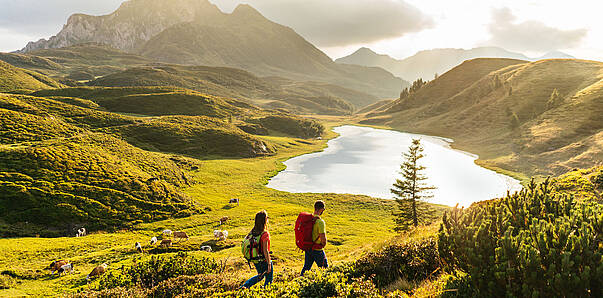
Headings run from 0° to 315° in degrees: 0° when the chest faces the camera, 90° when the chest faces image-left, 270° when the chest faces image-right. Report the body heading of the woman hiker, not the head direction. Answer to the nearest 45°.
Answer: approximately 225°

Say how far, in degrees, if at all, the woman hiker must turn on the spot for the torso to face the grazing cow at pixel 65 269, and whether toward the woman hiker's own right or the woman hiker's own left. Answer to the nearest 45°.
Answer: approximately 90° to the woman hiker's own left

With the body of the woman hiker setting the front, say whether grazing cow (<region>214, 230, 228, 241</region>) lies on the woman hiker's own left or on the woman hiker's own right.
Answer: on the woman hiker's own left

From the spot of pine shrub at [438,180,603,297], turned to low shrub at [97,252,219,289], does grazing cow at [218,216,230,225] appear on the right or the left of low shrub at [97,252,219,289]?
right
